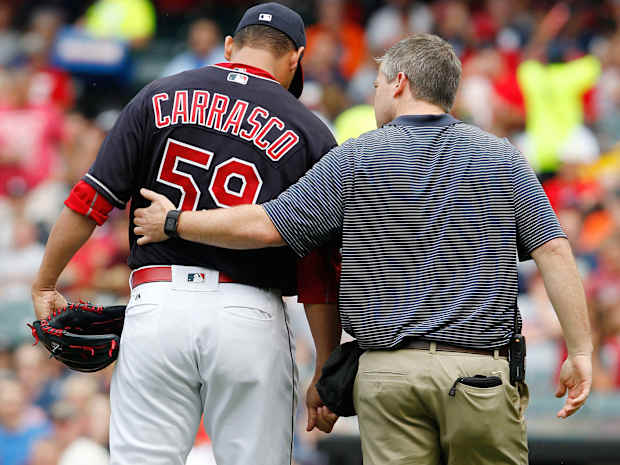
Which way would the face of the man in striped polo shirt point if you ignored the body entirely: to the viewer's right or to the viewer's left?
to the viewer's left

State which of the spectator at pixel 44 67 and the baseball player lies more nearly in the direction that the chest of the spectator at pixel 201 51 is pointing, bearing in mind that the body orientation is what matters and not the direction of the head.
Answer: the baseball player

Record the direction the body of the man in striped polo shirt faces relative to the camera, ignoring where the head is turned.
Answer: away from the camera

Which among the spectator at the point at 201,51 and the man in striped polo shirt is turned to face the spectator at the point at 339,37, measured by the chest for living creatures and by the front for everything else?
the man in striped polo shirt

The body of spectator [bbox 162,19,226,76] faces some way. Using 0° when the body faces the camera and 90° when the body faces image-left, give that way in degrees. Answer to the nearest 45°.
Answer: approximately 0°

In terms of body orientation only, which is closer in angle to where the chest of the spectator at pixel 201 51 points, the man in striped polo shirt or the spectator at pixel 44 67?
the man in striped polo shirt

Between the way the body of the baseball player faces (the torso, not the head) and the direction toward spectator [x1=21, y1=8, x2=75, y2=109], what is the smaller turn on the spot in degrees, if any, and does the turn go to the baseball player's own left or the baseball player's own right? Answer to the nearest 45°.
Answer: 0° — they already face them

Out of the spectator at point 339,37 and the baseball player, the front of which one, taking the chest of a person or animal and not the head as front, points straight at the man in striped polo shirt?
the spectator

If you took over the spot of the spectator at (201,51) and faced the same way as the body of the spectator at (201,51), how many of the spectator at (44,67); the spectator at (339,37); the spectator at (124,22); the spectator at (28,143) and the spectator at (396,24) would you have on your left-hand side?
2

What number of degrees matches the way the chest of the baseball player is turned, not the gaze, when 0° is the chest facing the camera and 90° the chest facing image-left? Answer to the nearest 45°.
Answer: approximately 180°

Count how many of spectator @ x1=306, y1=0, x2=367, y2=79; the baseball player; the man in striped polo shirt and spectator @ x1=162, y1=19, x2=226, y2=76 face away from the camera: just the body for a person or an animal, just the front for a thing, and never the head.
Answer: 2

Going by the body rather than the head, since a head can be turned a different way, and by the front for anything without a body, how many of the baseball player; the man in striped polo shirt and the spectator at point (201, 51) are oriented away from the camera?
2
